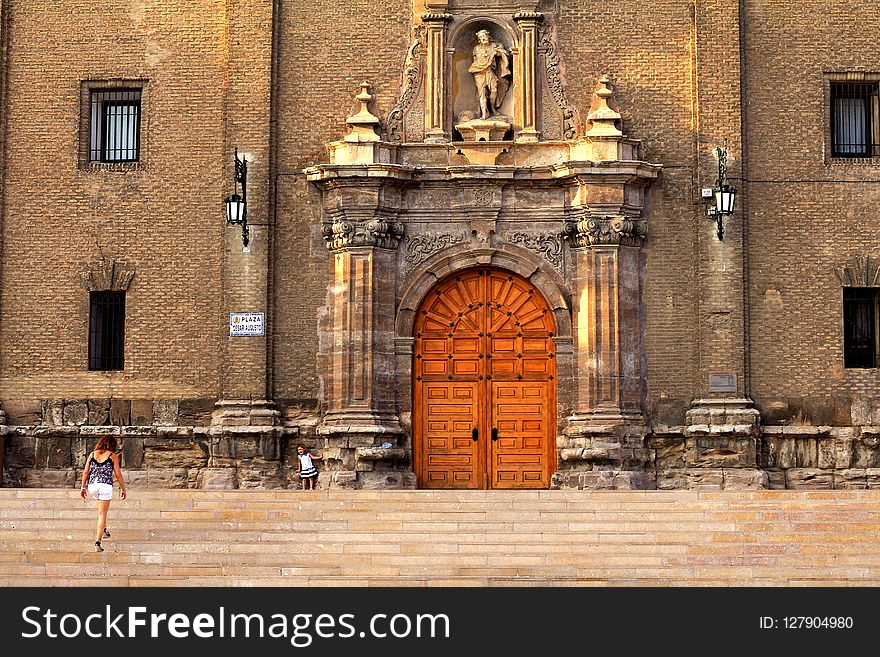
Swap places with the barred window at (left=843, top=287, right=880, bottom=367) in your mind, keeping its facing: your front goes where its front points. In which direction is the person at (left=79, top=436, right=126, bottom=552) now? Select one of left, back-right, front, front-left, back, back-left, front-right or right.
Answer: front-right

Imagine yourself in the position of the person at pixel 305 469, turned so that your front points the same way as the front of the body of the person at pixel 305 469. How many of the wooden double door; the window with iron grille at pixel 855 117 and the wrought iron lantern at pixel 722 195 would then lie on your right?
0

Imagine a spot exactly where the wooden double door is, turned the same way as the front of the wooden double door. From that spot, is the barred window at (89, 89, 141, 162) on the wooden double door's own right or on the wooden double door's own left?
on the wooden double door's own right

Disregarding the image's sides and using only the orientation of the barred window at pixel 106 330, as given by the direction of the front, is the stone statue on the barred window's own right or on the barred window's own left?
on the barred window's own left

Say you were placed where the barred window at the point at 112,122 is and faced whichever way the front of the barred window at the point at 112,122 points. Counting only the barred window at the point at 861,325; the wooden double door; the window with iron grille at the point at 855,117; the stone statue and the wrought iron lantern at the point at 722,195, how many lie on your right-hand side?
0

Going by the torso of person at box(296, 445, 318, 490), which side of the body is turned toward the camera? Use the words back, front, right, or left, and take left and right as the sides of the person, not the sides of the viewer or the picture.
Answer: front

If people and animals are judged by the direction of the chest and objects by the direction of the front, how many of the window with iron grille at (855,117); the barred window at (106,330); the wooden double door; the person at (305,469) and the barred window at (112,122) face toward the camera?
5

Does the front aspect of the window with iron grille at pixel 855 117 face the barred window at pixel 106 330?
no

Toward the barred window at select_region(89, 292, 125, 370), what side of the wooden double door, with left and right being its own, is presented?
right

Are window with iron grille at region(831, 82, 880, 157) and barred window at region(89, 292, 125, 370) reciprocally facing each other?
no

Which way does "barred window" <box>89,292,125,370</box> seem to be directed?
toward the camera

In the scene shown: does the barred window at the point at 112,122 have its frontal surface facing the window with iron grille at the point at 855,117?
no

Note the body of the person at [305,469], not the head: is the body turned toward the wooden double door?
no

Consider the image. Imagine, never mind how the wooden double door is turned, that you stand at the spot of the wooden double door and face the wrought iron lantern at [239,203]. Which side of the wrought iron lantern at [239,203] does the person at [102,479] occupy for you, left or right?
left

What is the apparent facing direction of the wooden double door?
toward the camera

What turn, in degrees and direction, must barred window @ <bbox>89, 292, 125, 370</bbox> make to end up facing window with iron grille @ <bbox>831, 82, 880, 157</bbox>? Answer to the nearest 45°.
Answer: approximately 90° to its left

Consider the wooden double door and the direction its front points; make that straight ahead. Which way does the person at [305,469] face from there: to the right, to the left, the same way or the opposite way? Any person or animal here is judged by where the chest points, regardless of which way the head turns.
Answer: the same way

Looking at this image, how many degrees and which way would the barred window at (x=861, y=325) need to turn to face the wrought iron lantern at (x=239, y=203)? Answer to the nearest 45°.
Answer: approximately 90° to its right
